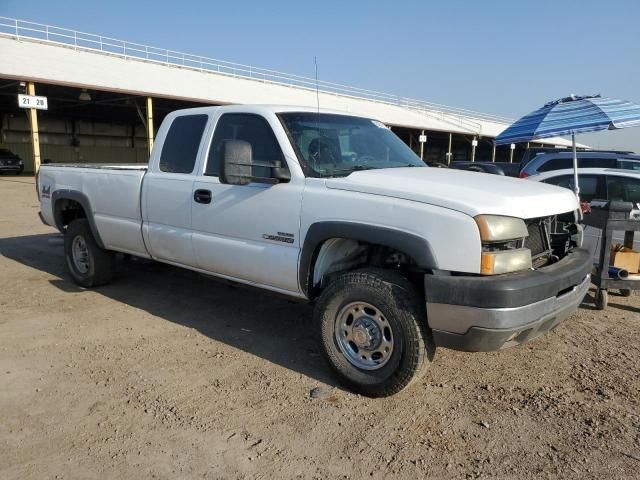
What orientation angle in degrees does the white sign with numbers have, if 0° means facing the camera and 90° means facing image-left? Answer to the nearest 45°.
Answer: approximately 0°

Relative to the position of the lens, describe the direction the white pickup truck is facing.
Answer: facing the viewer and to the right of the viewer

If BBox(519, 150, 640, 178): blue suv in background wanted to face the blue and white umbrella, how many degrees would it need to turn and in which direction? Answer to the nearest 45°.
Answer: approximately 90° to its right

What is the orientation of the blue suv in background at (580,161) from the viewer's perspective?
to the viewer's right

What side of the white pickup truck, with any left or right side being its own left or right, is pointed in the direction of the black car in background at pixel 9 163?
back

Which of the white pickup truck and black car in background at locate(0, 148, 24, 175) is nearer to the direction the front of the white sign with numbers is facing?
the white pickup truck

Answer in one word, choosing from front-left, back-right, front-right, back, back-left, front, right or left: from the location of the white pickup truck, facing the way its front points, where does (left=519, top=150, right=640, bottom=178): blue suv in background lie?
left

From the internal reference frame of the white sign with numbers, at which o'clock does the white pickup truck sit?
The white pickup truck is roughly at 12 o'clock from the white sign with numbers.
